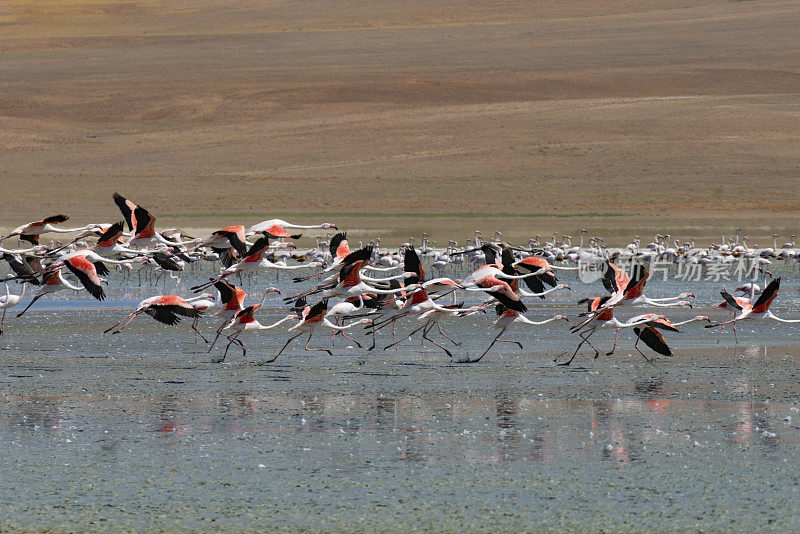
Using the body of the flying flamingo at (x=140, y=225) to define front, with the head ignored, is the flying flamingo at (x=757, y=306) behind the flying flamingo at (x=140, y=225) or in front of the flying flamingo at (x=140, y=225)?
in front

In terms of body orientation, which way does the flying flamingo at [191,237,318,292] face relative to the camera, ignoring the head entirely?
to the viewer's right

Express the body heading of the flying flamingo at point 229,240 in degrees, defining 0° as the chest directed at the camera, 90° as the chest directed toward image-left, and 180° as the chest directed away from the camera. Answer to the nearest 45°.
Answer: approximately 270°

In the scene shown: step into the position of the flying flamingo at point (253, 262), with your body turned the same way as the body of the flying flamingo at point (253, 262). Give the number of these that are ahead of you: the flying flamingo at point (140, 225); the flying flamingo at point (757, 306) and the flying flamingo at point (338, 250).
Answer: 2

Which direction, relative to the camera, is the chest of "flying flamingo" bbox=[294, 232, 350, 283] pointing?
to the viewer's right

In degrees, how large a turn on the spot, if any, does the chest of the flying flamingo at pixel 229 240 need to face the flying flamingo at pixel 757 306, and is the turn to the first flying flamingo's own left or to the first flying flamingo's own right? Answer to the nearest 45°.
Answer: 0° — it already faces it

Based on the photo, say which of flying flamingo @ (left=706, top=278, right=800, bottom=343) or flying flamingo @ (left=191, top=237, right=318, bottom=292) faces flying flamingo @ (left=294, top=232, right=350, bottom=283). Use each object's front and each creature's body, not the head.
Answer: flying flamingo @ (left=191, top=237, right=318, bottom=292)

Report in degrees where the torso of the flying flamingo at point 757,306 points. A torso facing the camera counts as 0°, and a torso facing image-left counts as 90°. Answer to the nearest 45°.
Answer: approximately 270°

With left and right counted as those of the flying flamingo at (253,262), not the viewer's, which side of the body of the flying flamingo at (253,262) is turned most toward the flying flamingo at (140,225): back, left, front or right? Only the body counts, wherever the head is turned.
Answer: back

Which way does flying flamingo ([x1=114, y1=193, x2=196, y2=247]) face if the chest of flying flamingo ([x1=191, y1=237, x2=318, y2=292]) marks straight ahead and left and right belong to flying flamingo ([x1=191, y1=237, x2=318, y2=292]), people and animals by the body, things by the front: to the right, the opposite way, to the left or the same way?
the same way

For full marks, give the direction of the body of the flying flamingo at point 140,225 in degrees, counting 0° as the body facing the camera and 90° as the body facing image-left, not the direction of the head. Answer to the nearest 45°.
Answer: approximately 270°

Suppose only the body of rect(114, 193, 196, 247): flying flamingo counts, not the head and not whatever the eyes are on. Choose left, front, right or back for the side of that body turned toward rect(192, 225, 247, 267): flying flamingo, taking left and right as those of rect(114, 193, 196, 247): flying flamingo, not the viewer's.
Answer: front
